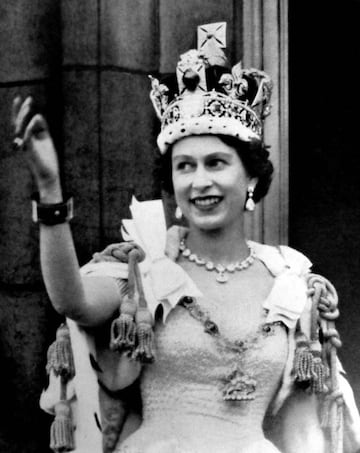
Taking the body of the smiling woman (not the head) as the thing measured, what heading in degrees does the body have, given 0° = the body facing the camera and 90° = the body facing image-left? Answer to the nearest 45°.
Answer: approximately 0°
